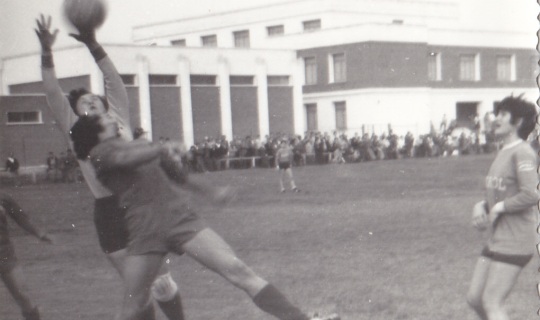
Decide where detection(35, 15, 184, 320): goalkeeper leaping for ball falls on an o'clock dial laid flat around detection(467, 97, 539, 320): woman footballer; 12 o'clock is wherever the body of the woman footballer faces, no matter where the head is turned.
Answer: The goalkeeper leaping for ball is roughly at 1 o'clock from the woman footballer.

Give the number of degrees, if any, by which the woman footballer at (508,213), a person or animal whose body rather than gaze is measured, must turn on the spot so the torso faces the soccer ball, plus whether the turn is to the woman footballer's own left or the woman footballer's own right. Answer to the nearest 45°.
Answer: approximately 45° to the woman footballer's own right

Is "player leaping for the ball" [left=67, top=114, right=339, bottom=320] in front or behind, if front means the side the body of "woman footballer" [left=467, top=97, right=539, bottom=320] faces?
in front
